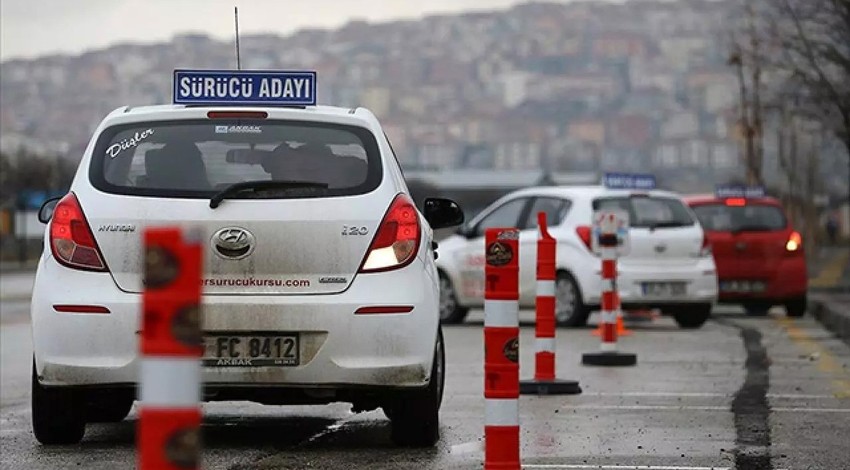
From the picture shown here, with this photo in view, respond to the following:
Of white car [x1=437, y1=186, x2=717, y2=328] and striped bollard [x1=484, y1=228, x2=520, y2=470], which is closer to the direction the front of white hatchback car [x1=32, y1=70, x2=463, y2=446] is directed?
the white car

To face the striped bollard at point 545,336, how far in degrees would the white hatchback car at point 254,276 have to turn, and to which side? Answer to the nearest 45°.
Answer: approximately 45° to its right

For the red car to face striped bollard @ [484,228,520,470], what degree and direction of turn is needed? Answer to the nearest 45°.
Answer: approximately 180°

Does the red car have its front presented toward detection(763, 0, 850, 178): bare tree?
yes

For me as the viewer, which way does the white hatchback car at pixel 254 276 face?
facing away from the viewer

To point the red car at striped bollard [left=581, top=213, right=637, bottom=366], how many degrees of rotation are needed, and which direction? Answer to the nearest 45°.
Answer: approximately 180°

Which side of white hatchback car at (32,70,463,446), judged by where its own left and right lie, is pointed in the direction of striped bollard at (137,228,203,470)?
back

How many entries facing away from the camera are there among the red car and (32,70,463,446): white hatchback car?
2

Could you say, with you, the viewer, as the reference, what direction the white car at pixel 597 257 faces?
facing away from the viewer and to the left of the viewer

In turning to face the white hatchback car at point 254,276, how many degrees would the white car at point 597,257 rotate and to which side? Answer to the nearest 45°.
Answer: approximately 135° to its left

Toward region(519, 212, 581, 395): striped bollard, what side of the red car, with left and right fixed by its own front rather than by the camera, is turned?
back

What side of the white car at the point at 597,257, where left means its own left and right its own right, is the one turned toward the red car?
right

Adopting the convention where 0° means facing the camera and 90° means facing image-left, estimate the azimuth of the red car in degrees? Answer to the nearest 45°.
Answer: approximately 180°
